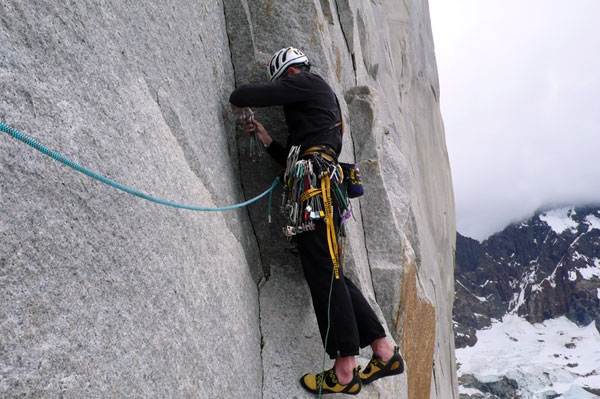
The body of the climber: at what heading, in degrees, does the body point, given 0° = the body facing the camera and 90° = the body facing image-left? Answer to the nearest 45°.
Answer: approximately 90°
